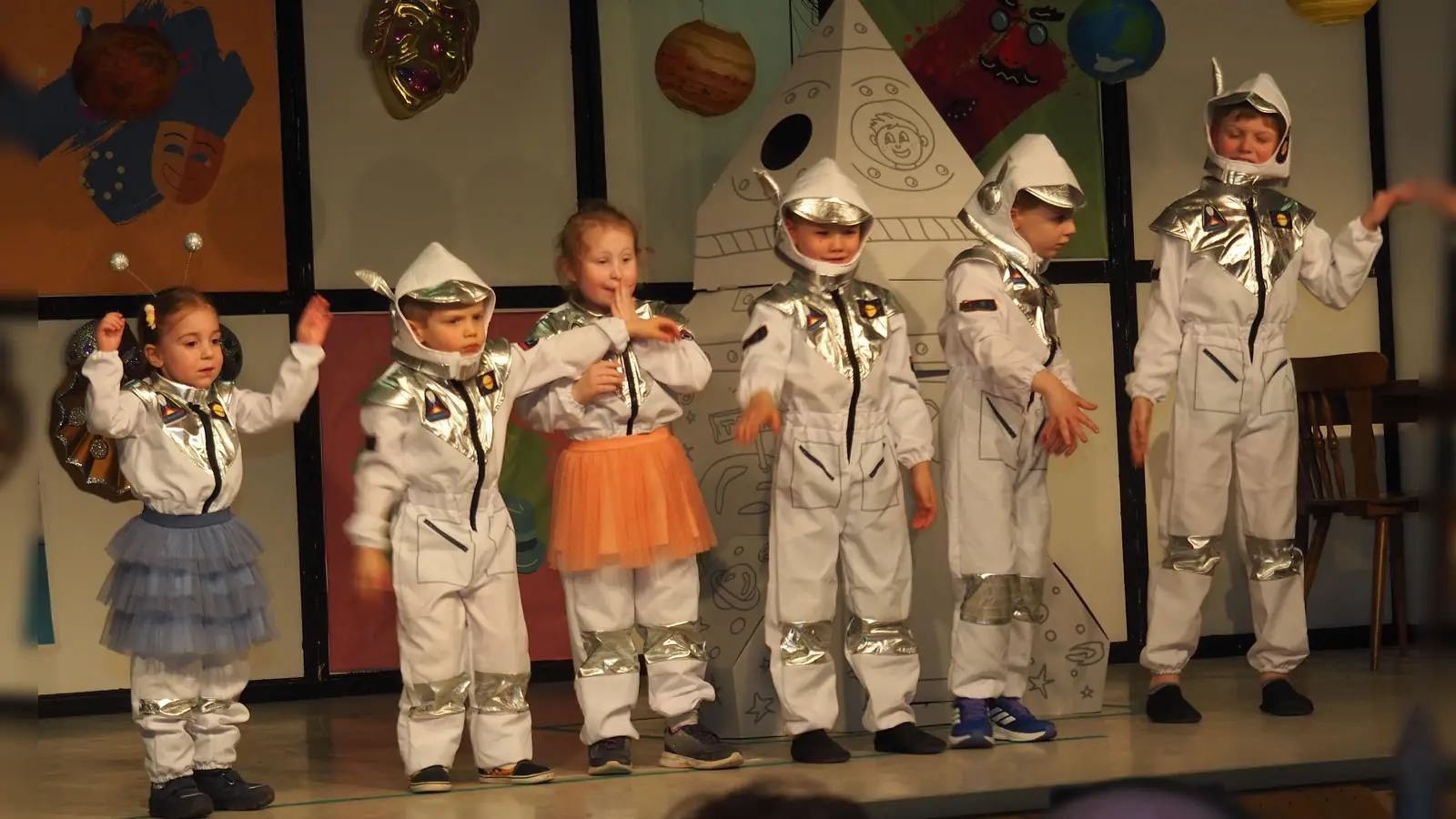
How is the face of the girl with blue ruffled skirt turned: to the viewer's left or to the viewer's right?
to the viewer's right

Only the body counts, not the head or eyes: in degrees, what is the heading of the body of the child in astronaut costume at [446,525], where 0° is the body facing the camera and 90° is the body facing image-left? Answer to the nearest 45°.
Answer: approximately 315°

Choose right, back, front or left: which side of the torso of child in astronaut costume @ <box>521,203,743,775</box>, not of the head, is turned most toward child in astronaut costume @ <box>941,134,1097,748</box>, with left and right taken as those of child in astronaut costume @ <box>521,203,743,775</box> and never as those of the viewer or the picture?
left

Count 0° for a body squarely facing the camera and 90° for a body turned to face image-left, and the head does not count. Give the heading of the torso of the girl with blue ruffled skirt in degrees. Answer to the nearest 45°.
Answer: approximately 315°

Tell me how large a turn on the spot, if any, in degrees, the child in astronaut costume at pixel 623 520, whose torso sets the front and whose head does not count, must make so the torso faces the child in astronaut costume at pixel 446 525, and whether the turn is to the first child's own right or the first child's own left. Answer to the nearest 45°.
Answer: approximately 90° to the first child's own right

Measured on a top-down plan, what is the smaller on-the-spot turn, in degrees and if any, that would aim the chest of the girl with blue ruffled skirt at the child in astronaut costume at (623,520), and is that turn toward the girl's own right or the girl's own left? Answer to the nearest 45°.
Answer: approximately 45° to the girl's own left
